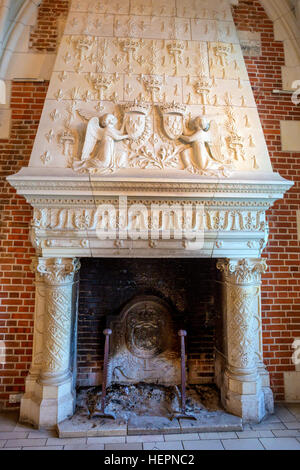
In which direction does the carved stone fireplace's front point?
toward the camera
